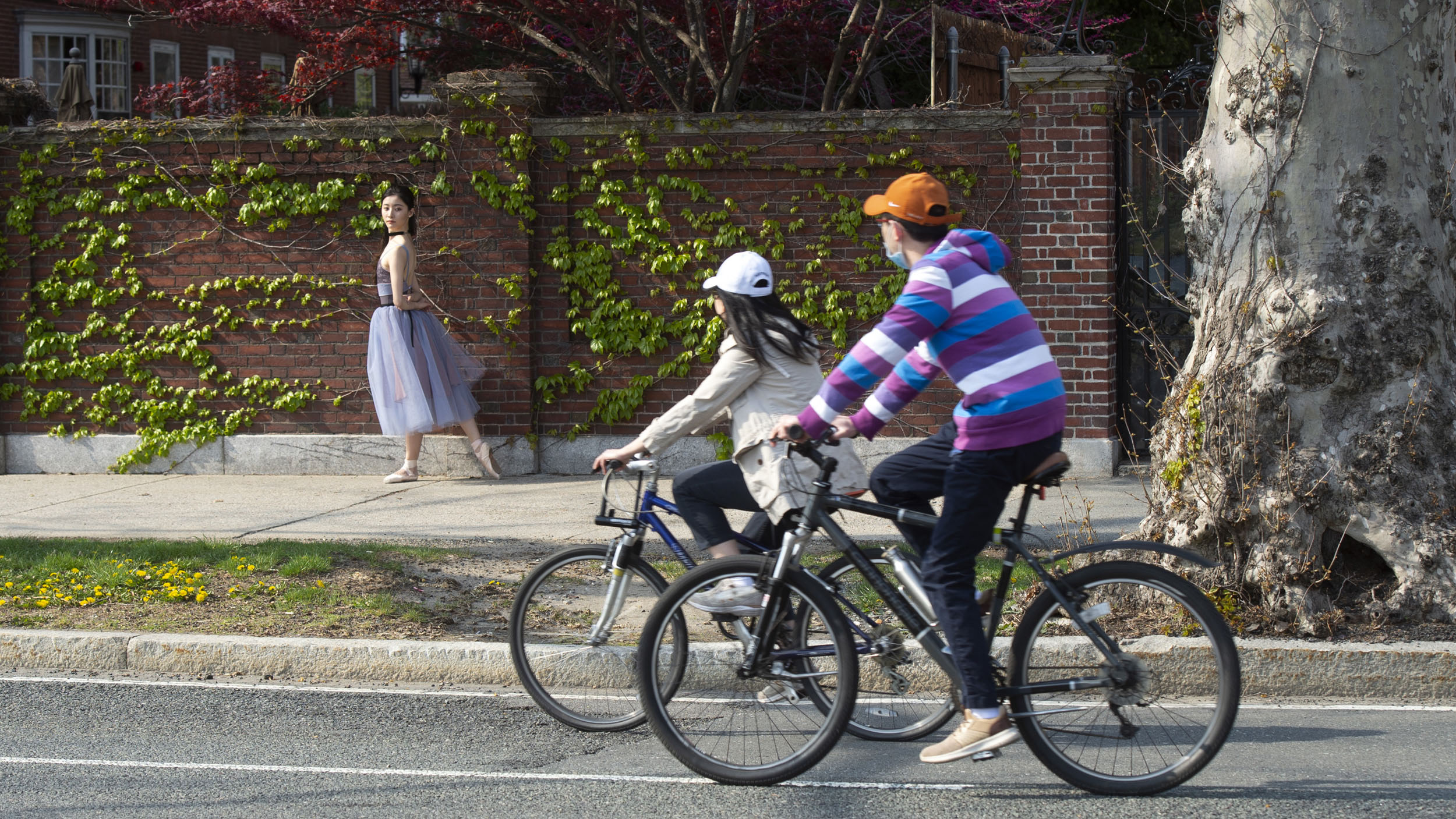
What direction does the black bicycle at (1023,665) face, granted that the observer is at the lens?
facing to the left of the viewer

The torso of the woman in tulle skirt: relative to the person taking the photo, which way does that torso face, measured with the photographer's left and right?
facing to the left of the viewer

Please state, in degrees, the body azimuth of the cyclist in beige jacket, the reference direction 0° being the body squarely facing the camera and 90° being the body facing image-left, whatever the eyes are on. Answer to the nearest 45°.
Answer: approximately 90°

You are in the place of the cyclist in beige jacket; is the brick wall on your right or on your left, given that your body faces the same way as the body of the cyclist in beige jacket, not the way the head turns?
on your right

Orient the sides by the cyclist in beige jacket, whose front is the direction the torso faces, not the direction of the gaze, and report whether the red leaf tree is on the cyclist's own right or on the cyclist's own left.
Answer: on the cyclist's own right

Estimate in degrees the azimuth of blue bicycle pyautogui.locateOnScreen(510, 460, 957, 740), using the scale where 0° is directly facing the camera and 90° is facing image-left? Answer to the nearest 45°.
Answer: approximately 90°

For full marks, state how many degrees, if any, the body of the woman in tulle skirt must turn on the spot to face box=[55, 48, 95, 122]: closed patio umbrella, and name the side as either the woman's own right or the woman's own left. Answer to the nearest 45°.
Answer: approximately 45° to the woman's own right

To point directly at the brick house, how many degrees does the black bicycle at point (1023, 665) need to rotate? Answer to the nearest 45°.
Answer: approximately 45° to its right
